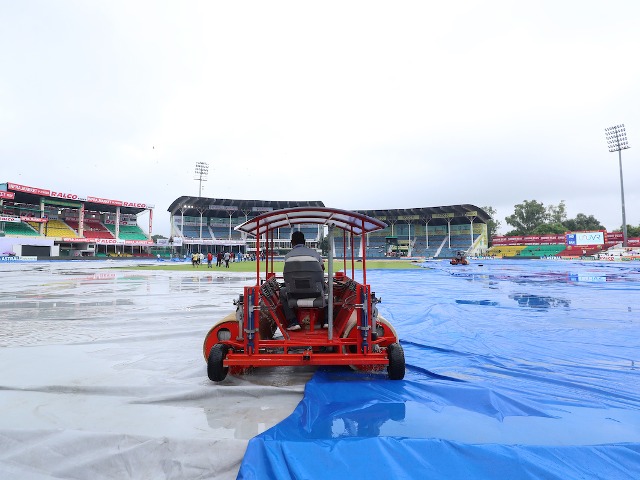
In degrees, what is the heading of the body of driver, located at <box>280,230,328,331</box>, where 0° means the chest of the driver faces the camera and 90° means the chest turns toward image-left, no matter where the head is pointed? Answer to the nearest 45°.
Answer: approximately 180°
